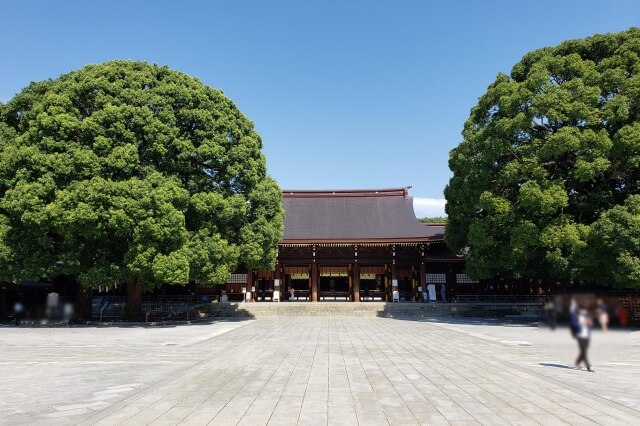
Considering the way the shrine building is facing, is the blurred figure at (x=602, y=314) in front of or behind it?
in front

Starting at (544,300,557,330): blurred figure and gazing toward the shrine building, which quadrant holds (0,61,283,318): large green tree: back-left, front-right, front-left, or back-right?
front-left

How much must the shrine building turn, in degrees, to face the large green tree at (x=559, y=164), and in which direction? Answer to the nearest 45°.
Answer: approximately 45° to its left

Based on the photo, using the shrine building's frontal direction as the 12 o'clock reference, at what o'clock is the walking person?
The walking person is roughly at 12 o'clock from the shrine building.

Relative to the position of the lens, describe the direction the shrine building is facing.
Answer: facing the viewer

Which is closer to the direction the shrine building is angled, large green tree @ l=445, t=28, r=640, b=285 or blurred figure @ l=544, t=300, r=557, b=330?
the blurred figure

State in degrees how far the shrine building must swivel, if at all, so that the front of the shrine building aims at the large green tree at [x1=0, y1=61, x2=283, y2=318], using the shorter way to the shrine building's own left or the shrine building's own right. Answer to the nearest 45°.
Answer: approximately 45° to the shrine building's own right

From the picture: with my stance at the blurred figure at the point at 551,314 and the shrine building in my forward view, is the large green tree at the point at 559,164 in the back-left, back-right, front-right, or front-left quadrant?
front-right

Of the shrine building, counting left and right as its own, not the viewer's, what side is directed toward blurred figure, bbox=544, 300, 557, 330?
front
